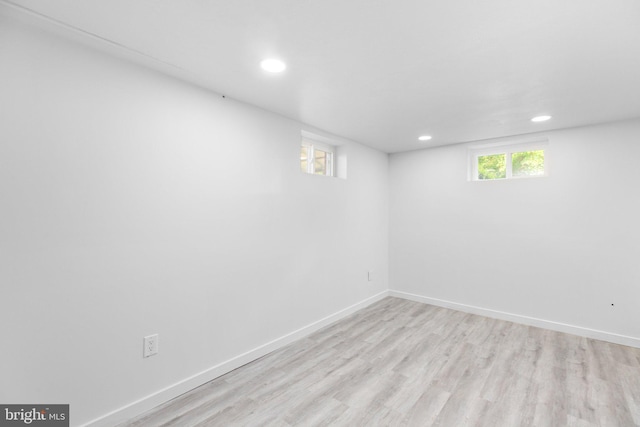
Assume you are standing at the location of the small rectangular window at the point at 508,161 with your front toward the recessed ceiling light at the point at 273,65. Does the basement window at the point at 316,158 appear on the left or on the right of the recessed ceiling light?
right

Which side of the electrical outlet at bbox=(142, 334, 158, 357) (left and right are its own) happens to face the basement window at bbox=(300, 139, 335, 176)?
left

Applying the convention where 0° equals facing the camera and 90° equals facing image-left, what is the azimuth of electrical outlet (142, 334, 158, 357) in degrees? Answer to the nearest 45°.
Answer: approximately 315°

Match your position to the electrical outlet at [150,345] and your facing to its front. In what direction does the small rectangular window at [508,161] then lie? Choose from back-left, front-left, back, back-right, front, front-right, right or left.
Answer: front-left
